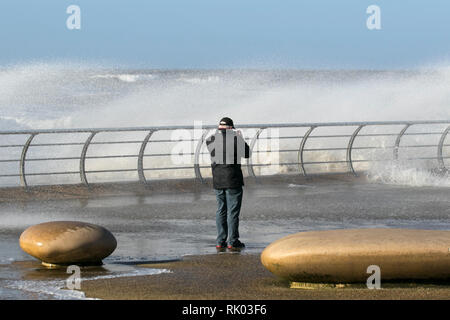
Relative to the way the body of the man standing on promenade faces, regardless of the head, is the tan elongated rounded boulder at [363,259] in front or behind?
behind

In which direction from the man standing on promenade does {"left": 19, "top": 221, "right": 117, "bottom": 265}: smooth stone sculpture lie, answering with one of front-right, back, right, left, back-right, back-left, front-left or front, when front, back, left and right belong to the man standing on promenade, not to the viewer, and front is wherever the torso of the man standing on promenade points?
back-left

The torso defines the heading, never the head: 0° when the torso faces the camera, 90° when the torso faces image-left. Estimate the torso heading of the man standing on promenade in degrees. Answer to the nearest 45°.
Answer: approximately 180°
